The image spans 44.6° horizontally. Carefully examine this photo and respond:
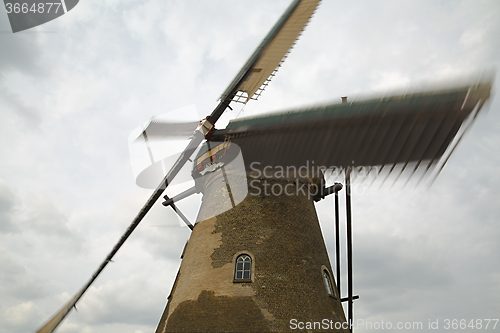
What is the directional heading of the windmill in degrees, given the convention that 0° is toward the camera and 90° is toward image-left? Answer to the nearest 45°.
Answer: approximately 45°
